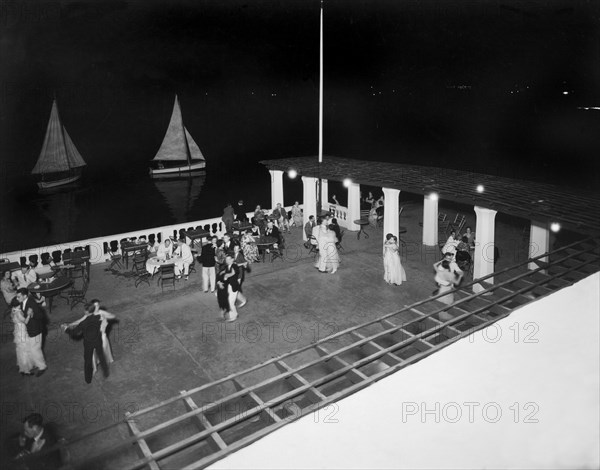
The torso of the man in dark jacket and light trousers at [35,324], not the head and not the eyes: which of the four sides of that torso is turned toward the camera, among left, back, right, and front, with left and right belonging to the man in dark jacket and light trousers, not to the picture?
left

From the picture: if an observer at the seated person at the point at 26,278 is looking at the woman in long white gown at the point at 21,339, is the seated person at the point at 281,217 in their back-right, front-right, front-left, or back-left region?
back-left

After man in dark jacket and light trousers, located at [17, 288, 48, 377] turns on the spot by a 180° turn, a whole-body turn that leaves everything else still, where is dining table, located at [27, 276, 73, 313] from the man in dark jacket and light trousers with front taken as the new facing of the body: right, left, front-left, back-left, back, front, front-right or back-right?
left
